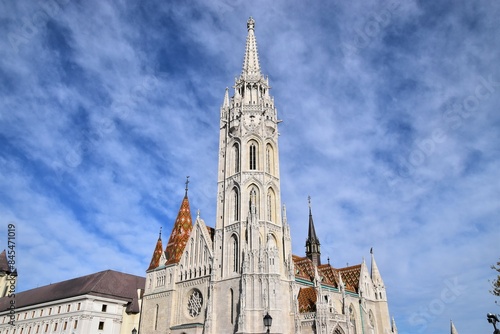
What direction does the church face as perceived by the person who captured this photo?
facing the viewer and to the left of the viewer
